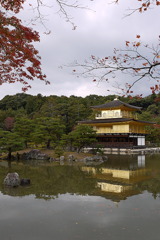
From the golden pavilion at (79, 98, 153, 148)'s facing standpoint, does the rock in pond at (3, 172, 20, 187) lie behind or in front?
in front

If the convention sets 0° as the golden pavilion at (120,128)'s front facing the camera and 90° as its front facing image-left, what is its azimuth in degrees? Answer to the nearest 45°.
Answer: approximately 45°
